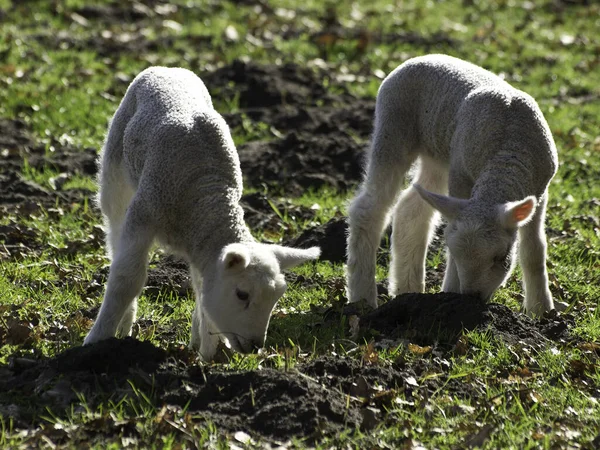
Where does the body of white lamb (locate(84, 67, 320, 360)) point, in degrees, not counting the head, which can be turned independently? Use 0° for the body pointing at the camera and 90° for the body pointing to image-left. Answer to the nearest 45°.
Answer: approximately 315°

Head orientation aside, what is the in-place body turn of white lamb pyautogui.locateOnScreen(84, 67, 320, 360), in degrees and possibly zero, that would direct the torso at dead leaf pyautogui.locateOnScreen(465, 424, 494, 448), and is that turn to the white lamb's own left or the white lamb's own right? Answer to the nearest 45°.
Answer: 0° — it already faces it

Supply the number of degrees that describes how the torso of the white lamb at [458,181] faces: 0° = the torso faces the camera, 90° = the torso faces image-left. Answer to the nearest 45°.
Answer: approximately 315°

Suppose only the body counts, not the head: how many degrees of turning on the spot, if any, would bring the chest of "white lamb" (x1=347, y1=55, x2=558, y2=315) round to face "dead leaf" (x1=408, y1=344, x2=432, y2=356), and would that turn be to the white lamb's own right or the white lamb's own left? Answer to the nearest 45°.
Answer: approximately 45° to the white lamb's own right

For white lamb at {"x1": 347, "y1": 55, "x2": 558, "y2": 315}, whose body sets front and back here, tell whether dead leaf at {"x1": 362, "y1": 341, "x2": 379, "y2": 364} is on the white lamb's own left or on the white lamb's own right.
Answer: on the white lamb's own right

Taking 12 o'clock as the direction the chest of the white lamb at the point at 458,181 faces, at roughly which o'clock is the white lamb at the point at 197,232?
the white lamb at the point at 197,232 is roughly at 3 o'clock from the white lamb at the point at 458,181.

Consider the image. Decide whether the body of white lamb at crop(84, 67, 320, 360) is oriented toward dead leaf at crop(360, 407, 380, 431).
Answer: yes
